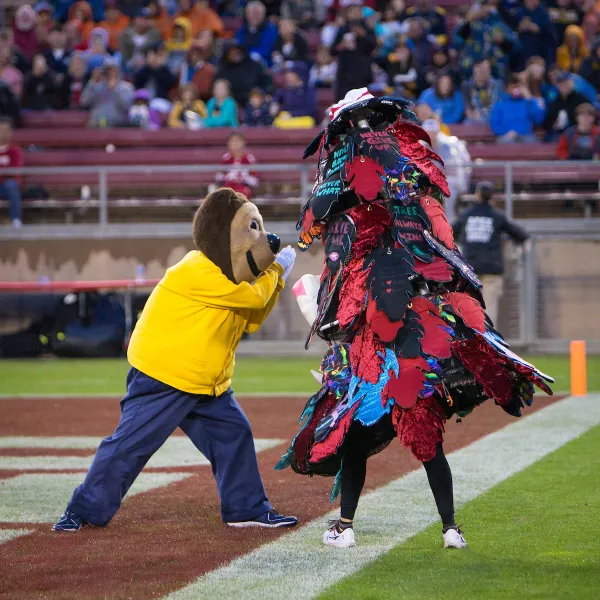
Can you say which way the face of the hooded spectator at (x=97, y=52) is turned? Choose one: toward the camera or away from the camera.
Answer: toward the camera

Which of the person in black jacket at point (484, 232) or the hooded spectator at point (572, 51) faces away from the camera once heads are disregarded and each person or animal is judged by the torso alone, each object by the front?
the person in black jacket

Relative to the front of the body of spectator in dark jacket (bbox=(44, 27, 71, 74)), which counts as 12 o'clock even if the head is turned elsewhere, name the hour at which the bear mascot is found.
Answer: The bear mascot is roughly at 12 o'clock from the spectator in dark jacket.

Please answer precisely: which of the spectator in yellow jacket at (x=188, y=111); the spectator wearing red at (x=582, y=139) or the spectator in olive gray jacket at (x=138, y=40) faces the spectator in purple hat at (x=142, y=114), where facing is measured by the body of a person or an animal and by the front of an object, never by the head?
the spectator in olive gray jacket at (x=138, y=40)

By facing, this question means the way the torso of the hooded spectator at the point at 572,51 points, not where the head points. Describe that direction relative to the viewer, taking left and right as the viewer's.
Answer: facing the viewer

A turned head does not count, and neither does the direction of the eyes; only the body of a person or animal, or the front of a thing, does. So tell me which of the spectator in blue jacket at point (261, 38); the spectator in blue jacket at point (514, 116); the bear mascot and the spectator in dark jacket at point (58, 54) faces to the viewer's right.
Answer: the bear mascot

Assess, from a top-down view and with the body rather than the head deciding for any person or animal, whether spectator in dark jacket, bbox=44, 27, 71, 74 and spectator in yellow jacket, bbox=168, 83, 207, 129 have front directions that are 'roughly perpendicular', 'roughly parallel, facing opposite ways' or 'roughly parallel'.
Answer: roughly parallel

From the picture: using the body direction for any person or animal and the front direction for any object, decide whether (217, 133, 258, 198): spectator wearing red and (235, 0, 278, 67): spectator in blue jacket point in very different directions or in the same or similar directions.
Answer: same or similar directions

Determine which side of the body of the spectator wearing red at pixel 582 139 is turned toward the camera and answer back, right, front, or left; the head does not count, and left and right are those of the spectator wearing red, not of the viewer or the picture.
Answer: front

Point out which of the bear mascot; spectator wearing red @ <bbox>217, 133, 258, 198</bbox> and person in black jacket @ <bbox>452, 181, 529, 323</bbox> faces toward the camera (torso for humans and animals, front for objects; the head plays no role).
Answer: the spectator wearing red

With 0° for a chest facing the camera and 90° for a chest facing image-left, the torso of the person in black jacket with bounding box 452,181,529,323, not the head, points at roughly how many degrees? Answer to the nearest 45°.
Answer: approximately 180°

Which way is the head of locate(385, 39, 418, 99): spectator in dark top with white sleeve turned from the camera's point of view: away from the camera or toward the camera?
toward the camera

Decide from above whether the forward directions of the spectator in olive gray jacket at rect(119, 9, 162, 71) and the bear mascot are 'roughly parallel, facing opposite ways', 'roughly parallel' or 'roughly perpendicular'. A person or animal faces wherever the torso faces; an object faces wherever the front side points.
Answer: roughly perpendicular

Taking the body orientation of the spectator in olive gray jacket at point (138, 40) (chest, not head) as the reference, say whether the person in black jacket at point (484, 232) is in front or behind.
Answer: in front

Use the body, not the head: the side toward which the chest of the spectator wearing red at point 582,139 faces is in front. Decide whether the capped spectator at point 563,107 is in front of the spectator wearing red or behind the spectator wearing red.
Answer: behind

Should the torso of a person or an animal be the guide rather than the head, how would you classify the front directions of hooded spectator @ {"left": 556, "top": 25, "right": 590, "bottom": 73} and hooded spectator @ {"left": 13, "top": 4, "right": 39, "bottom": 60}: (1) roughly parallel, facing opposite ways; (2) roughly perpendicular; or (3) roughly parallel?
roughly parallel

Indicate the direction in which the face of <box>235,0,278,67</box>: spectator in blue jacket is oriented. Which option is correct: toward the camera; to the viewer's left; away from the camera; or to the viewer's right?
toward the camera

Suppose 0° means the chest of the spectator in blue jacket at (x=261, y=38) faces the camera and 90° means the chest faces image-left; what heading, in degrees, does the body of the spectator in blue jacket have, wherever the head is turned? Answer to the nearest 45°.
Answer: approximately 0°

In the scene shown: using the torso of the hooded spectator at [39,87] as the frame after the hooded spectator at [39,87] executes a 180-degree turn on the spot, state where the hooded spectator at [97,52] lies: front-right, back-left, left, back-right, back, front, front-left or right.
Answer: right
